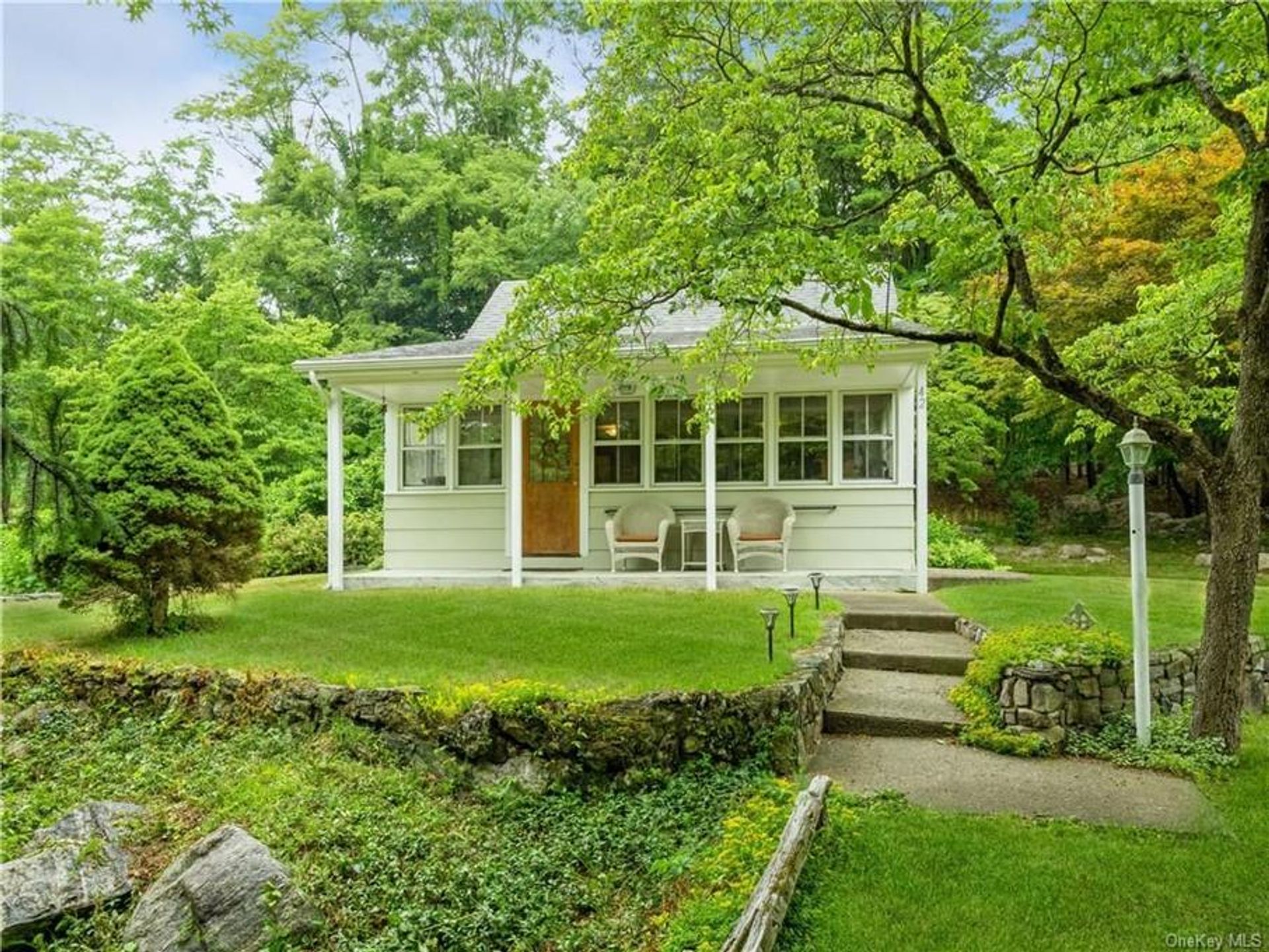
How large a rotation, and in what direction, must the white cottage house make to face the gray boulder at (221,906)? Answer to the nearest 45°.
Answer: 0° — it already faces it

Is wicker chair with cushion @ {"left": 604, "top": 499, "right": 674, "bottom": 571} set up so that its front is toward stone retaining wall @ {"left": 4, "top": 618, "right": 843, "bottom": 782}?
yes

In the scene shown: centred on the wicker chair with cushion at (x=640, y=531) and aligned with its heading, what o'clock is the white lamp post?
The white lamp post is roughly at 11 o'clock from the wicker chair with cushion.

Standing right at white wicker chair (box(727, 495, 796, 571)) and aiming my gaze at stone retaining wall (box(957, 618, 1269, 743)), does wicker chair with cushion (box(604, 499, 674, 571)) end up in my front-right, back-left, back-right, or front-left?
back-right

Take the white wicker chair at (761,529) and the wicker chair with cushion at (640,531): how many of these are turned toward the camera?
2

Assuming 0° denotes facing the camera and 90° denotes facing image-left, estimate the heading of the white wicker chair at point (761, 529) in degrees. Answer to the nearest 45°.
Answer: approximately 0°

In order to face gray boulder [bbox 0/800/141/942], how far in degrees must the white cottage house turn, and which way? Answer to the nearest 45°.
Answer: approximately 45° to its right

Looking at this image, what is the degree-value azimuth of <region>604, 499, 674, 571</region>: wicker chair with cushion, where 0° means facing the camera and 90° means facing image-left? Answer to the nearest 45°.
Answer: approximately 0°
